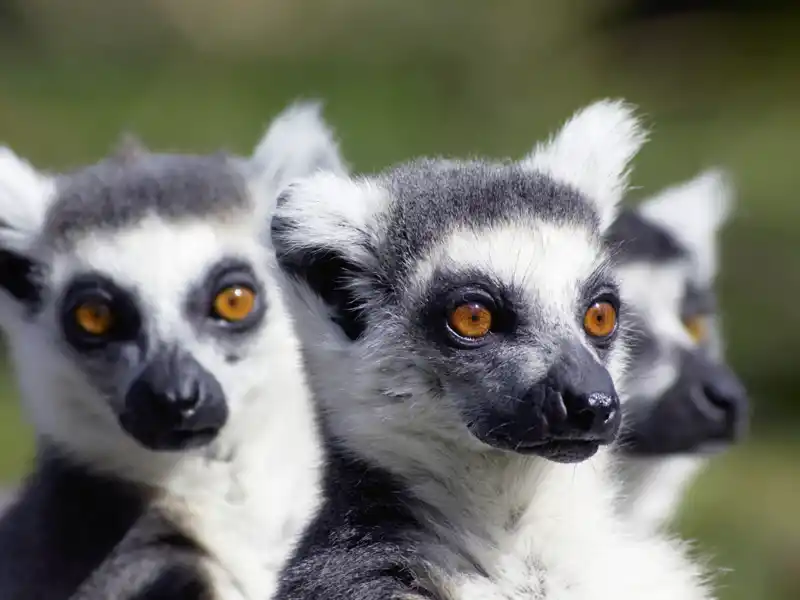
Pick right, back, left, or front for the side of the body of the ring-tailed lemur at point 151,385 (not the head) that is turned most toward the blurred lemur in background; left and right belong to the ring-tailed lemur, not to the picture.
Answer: left

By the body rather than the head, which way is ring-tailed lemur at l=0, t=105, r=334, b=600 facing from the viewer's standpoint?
toward the camera

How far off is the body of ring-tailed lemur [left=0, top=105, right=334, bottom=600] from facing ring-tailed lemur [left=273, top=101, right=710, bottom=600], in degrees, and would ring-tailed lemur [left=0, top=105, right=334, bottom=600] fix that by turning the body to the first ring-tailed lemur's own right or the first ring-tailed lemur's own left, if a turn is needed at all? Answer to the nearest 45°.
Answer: approximately 45° to the first ring-tailed lemur's own left

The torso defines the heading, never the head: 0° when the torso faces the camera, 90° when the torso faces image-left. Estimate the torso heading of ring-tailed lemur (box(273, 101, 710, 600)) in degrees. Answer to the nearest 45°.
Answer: approximately 315°

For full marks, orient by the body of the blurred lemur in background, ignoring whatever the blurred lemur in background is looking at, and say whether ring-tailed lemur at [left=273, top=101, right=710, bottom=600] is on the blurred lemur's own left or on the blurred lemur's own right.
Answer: on the blurred lemur's own right

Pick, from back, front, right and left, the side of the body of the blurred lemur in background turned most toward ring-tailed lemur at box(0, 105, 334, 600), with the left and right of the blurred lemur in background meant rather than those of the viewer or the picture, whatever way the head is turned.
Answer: right

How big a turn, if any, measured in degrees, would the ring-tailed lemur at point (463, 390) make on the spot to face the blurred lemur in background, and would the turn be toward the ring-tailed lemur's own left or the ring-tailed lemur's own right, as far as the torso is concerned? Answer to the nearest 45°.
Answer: approximately 90° to the ring-tailed lemur's own left

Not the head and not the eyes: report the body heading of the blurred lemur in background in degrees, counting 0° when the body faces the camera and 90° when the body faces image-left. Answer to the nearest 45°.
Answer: approximately 315°
